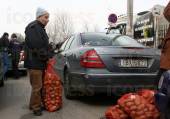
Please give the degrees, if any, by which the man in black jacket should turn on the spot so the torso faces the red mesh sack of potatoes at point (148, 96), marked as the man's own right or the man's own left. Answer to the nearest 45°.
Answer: approximately 45° to the man's own right

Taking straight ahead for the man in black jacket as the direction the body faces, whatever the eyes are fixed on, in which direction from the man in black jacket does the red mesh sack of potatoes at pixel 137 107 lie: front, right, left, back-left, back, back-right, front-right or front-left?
front-right

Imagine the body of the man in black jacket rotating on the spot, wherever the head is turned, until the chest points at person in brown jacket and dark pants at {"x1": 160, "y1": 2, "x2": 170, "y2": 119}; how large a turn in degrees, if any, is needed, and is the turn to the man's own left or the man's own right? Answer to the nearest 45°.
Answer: approximately 45° to the man's own right

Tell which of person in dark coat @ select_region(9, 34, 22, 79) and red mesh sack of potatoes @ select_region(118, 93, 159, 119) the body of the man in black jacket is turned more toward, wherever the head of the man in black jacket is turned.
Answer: the red mesh sack of potatoes

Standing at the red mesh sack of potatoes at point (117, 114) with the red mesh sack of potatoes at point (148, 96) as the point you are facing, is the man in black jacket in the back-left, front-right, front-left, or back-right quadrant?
back-left

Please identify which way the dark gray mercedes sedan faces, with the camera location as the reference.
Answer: facing away from the viewer and to the left of the viewer

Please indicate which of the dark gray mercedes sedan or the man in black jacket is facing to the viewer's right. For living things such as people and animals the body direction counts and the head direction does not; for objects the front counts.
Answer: the man in black jacket

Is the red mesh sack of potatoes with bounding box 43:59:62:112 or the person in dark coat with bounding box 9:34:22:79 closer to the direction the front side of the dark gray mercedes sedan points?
the person in dark coat

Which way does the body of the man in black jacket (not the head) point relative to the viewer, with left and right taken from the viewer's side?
facing to the right of the viewer

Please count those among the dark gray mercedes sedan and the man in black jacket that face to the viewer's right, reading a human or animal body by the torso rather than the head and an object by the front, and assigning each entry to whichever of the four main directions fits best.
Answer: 1
